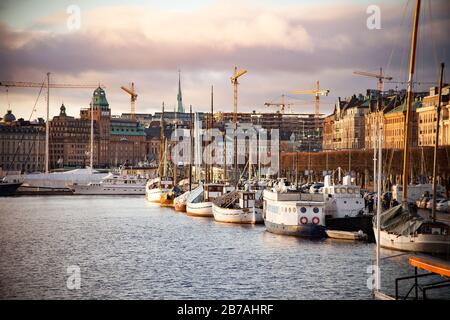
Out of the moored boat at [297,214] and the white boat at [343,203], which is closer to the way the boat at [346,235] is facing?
the moored boat

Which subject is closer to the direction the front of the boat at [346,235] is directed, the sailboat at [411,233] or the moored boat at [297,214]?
the moored boat

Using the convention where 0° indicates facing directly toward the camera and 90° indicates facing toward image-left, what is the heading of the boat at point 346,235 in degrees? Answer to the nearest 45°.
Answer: approximately 90°

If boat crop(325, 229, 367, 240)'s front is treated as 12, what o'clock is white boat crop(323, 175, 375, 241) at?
The white boat is roughly at 3 o'clock from the boat.

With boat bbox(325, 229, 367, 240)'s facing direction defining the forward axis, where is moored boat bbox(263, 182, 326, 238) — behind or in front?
in front
